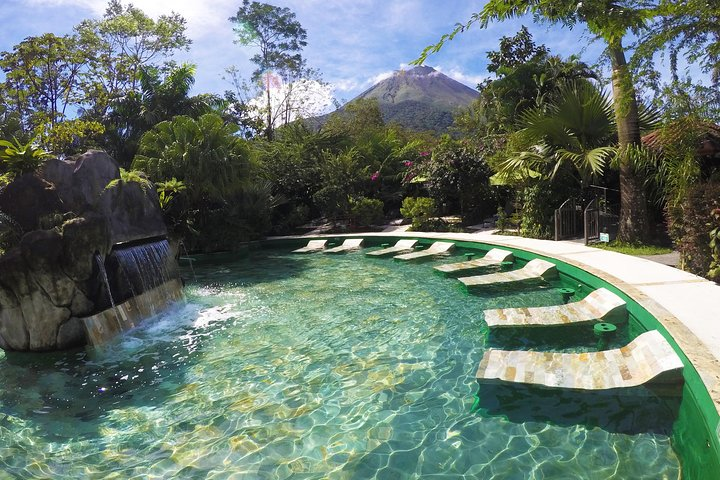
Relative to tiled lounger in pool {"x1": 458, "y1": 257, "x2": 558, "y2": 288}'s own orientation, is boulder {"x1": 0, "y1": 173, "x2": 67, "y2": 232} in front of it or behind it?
in front

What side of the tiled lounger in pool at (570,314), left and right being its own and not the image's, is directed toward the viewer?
left

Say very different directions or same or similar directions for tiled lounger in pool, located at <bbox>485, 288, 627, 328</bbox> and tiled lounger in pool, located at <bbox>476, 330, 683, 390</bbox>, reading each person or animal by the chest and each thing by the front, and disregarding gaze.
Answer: same or similar directions

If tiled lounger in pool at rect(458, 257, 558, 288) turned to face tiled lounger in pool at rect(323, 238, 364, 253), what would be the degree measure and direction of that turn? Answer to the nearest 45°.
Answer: approximately 45° to its right

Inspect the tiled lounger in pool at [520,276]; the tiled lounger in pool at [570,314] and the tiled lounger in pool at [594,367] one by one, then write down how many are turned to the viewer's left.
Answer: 3

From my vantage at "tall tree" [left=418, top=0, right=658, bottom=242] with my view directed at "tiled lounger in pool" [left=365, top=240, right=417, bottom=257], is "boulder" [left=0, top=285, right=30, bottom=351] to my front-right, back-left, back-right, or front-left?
front-left

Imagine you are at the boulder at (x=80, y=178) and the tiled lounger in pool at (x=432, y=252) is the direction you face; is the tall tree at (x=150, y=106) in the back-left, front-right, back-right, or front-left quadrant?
front-left

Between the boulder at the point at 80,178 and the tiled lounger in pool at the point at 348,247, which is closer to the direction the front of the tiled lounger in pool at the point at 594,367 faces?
the boulder

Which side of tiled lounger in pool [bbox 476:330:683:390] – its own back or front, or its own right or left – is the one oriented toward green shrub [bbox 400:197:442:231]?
right

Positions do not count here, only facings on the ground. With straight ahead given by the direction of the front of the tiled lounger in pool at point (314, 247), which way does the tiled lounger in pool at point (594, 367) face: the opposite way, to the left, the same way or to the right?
to the right

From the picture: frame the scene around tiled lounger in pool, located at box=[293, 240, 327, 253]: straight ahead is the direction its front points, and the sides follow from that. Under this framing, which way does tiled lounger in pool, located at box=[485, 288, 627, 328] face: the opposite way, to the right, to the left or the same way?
to the right

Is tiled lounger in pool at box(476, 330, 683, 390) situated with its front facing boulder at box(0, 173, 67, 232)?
yes

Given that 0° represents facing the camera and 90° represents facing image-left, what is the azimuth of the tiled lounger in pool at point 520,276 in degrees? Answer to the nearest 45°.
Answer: approximately 90°

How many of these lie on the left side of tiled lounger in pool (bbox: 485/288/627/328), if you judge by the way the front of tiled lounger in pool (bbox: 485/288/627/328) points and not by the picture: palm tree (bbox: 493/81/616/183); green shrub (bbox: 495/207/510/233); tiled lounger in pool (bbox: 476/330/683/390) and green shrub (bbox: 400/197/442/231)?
1

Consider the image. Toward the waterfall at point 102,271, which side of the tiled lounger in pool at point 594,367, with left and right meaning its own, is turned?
front

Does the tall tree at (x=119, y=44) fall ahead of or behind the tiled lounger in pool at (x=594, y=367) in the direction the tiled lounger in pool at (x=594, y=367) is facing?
ahead

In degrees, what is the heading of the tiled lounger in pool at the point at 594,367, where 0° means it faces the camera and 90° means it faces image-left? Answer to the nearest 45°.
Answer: approximately 90°

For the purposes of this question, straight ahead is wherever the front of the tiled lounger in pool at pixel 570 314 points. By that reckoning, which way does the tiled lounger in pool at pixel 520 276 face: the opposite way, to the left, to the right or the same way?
the same way
